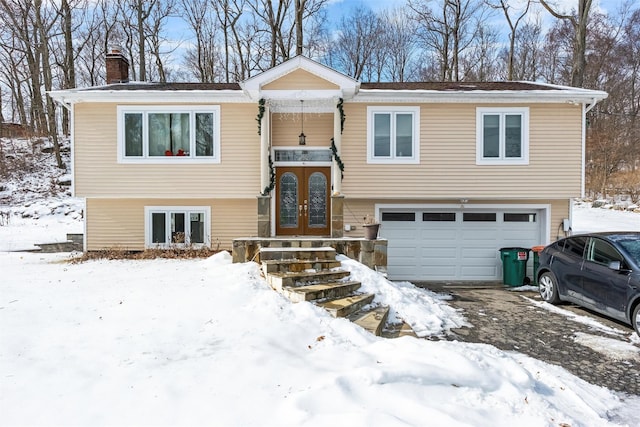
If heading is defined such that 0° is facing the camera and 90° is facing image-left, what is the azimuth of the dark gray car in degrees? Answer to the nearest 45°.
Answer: approximately 315°

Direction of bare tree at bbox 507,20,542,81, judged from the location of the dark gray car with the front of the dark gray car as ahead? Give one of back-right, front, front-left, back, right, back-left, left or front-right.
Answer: back-left

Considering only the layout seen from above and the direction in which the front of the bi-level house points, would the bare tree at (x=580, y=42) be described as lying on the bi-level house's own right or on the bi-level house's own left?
on the bi-level house's own left

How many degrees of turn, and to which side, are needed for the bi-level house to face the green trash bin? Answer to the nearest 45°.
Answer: approximately 90° to its left

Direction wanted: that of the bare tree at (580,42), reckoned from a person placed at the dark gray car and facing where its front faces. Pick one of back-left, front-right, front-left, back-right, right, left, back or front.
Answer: back-left

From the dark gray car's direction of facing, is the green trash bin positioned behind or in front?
behind

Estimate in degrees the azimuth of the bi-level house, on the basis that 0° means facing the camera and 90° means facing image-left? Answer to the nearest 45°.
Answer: approximately 0°
